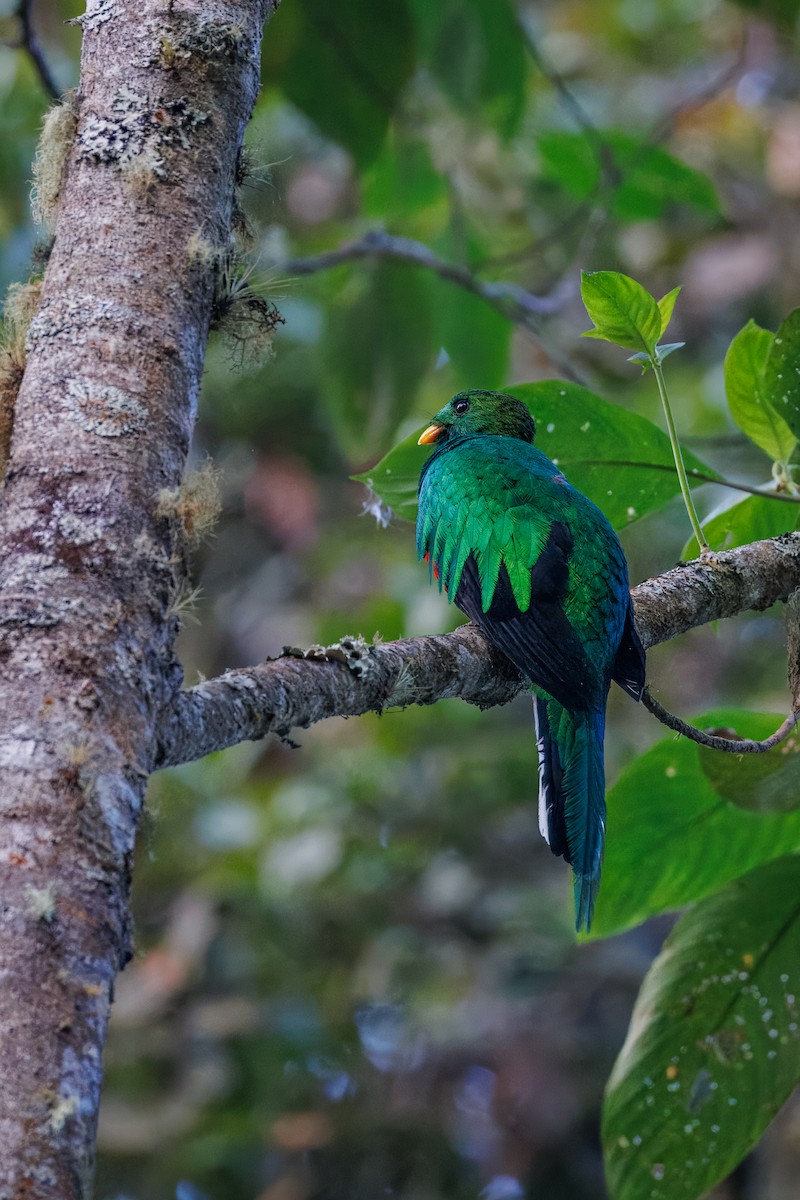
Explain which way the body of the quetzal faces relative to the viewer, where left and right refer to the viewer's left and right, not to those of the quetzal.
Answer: facing away from the viewer and to the left of the viewer
